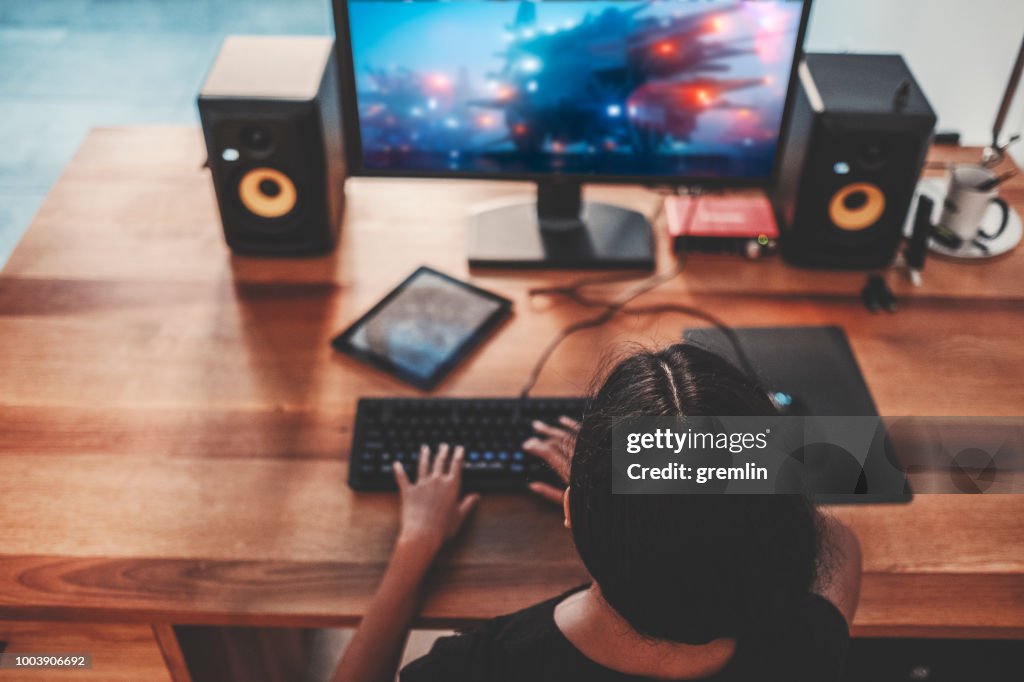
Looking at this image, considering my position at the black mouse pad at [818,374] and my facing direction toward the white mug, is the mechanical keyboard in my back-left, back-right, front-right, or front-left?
back-left

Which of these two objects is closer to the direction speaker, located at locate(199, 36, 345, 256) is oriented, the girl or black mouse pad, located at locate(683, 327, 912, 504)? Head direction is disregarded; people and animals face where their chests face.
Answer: the girl

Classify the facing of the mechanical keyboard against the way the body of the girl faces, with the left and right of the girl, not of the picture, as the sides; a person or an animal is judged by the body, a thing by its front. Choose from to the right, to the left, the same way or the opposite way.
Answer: the opposite way

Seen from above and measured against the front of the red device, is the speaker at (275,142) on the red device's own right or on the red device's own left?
on the red device's own right

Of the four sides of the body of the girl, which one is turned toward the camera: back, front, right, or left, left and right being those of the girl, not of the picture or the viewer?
back

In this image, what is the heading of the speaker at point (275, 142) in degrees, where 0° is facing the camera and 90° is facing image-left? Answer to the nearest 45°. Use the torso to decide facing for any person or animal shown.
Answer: approximately 0°

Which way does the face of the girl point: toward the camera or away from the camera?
away from the camera
